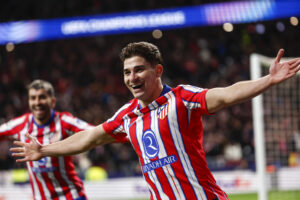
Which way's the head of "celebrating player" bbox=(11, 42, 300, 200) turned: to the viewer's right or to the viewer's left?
to the viewer's left

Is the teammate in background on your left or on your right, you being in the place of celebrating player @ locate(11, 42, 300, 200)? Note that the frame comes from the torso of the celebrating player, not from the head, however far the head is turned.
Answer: on your right

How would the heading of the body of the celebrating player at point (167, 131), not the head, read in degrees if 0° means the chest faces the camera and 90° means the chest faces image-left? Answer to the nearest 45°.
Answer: approximately 45°
